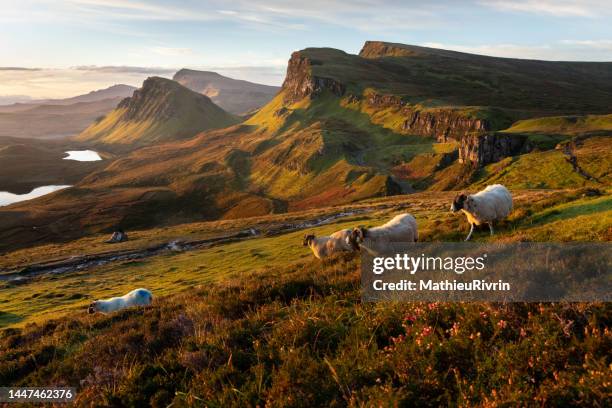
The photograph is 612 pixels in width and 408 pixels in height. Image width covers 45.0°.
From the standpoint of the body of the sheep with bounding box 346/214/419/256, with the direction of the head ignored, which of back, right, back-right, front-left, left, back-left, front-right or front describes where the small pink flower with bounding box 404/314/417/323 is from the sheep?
left

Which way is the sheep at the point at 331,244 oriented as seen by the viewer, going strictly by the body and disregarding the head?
to the viewer's left

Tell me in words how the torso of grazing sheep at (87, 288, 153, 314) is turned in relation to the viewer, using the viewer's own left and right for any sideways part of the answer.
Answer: facing to the left of the viewer

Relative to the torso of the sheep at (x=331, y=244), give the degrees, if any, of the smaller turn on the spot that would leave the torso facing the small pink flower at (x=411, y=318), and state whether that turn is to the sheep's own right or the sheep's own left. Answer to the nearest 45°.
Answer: approximately 90° to the sheep's own left

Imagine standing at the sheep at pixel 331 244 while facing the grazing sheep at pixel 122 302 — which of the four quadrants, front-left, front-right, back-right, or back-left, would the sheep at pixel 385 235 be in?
back-left

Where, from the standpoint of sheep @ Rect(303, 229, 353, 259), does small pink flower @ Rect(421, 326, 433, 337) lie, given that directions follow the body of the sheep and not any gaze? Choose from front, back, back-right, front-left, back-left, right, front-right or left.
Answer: left

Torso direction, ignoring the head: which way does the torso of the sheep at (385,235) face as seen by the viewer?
to the viewer's left

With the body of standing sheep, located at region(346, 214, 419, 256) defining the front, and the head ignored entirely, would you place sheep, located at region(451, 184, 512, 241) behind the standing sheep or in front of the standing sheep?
behind
